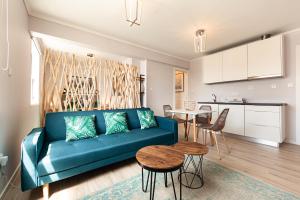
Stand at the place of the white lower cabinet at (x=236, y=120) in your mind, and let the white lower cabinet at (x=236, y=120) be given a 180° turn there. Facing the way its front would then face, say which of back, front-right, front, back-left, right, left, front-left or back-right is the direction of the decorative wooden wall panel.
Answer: back

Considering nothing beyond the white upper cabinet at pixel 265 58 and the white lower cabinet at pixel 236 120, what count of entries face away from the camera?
0

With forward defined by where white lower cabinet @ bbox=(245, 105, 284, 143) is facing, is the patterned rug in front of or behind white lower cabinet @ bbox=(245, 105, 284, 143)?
in front

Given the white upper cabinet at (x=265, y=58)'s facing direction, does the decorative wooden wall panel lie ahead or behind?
ahead

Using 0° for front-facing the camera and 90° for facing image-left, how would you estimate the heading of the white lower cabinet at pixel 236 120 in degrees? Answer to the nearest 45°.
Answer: approximately 45°

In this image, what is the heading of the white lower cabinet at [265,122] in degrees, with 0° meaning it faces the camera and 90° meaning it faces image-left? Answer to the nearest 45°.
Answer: approximately 45°
